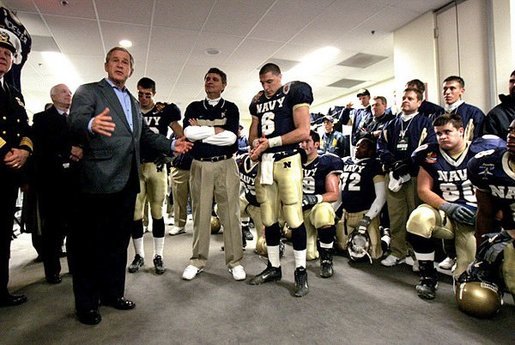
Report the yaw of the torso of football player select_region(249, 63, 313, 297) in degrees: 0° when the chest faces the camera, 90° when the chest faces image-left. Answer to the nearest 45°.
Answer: approximately 45°

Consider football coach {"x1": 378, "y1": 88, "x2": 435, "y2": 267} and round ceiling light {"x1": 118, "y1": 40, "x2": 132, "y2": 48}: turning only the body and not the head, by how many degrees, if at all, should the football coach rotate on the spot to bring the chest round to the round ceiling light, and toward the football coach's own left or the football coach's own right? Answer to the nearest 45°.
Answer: approximately 45° to the football coach's own right
